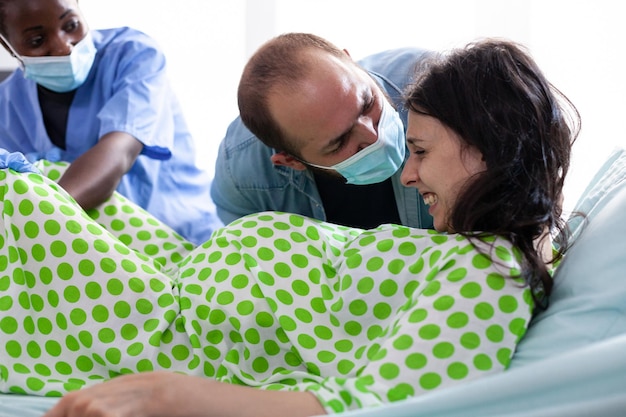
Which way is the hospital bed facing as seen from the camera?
to the viewer's left

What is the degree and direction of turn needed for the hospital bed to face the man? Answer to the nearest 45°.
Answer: approximately 45° to its right

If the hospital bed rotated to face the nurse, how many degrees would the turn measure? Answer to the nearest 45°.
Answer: approximately 45° to its right

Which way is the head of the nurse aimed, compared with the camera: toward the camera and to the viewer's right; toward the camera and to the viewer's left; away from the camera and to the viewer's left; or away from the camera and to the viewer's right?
toward the camera and to the viewer's right

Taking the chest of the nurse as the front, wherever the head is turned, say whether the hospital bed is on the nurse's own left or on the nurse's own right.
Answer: on the nurse's own left

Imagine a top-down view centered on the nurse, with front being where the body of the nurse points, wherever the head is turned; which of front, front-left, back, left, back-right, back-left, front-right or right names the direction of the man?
left

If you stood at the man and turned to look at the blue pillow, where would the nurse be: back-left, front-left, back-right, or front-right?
back-right
